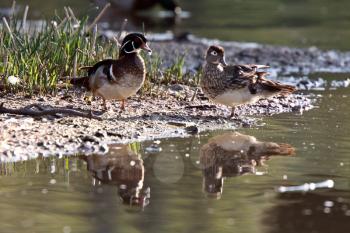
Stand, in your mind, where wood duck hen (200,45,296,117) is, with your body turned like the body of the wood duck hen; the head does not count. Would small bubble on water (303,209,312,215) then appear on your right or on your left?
on your left

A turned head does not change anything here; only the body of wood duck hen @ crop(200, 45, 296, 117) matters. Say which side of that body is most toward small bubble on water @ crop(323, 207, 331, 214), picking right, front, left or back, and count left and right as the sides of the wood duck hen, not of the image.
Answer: left

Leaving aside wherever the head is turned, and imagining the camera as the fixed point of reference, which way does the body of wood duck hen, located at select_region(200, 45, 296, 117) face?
to the viewer's left

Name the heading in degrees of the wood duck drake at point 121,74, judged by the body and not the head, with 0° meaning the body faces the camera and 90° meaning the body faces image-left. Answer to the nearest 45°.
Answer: approximately 315°

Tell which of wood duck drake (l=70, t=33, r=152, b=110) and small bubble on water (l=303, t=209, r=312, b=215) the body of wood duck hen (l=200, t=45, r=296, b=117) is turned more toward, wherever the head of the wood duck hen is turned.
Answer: the wood duck drake

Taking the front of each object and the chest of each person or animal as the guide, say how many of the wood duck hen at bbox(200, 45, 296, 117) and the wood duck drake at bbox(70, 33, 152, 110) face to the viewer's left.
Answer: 1

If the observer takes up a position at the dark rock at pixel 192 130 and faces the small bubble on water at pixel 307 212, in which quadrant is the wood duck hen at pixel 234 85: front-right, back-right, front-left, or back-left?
back-left
